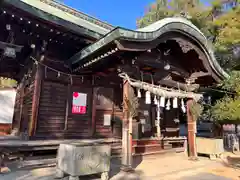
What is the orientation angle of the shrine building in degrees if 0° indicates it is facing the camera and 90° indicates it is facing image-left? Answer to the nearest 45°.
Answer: approximately 315°
